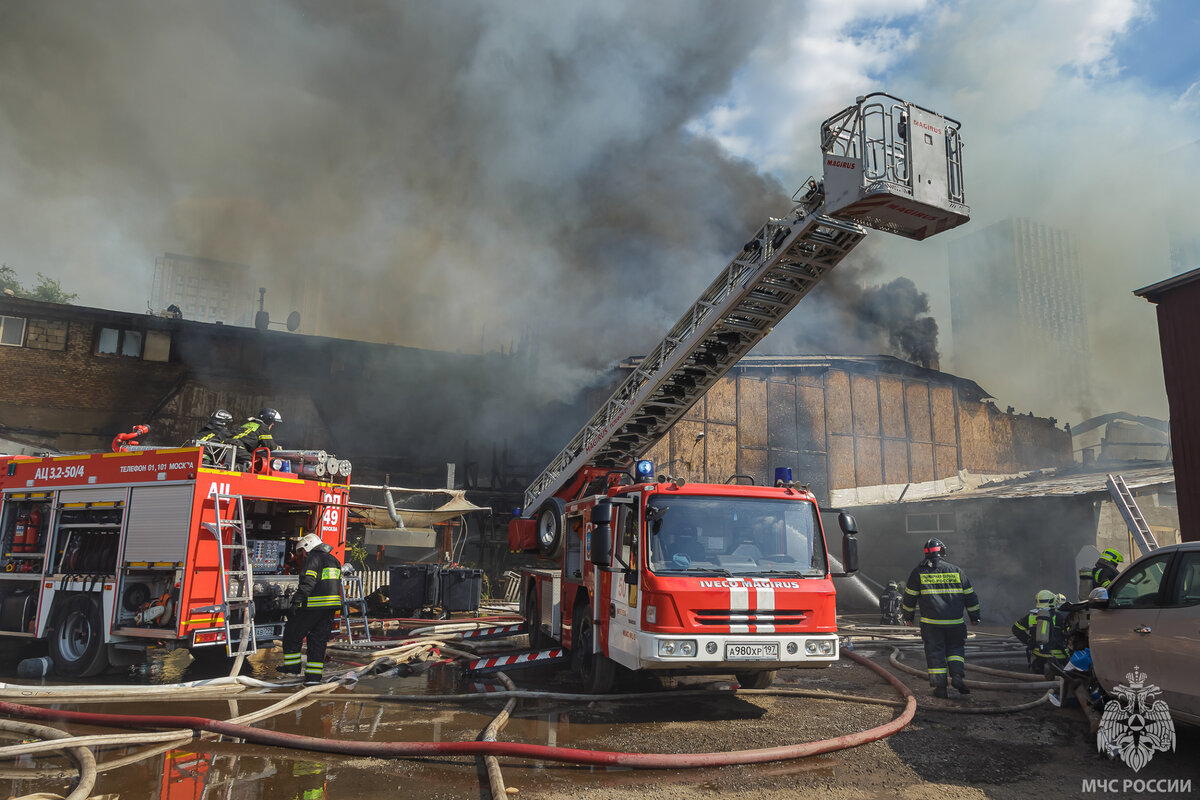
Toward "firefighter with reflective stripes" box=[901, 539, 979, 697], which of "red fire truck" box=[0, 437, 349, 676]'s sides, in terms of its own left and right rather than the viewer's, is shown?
back

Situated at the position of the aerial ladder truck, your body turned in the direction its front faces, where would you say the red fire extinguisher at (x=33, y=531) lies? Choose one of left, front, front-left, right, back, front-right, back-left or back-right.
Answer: back-right

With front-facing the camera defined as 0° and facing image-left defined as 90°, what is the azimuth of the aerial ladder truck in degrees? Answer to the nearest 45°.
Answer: approximately 315°

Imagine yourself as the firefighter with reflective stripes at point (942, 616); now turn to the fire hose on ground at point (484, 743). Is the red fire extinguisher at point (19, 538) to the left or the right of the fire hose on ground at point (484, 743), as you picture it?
right

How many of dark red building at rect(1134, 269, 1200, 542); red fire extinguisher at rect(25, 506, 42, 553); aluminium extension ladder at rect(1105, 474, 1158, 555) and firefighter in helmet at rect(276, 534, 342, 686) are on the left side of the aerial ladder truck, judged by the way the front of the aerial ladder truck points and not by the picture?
2

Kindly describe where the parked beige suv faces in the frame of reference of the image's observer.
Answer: facing away from the viewer and to the left of the viewer

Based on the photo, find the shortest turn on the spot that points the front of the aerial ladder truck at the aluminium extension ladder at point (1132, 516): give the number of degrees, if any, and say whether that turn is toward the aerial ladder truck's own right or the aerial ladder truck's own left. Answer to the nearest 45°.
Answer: approximately 90° to the aerial ladder truck's own left

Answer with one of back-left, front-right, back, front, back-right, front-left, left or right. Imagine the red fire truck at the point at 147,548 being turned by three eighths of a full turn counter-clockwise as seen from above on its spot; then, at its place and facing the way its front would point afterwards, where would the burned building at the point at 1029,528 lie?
left

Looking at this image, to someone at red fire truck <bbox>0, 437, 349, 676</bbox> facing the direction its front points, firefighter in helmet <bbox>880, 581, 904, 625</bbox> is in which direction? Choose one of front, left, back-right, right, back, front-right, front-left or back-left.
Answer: back-right

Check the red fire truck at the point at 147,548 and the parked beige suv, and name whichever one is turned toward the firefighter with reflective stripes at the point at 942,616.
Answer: the parked beige suv

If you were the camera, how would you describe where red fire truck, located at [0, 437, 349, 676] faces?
facing away from the viewer and to the left of the viewer
